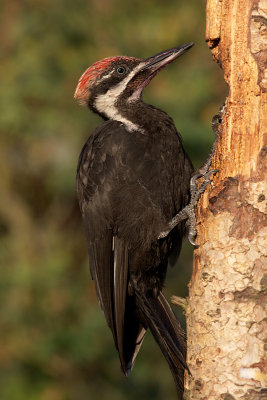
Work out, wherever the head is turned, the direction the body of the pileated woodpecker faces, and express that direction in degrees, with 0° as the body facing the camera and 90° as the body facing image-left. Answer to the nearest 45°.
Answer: approximately 270°
